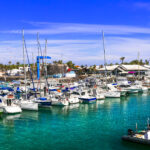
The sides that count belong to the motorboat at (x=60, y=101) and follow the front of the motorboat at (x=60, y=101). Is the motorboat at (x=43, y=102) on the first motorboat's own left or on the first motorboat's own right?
on the first motorboat's own right

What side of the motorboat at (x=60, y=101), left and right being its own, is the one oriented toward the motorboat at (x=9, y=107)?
right

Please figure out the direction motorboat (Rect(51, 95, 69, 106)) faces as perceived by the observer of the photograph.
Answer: facing the viewer and to the right of the viewer

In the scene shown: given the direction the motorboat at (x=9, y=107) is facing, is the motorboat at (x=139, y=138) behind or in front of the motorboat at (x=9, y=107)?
in front

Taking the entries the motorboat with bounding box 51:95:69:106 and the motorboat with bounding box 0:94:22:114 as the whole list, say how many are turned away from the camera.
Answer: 0

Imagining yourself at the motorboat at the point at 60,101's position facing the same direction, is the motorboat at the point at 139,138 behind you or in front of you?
in front

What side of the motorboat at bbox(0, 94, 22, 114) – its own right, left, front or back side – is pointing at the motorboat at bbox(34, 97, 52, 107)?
left
